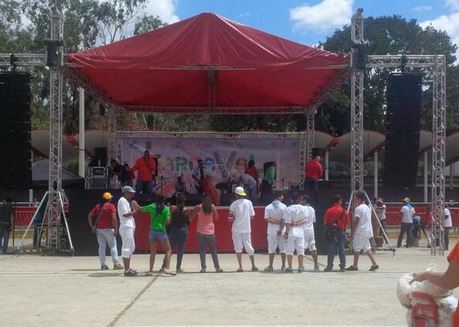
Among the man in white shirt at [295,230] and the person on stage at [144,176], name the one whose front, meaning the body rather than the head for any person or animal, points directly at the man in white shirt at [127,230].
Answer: the person on stage

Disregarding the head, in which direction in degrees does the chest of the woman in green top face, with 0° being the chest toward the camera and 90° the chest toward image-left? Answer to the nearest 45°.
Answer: approximately 180°

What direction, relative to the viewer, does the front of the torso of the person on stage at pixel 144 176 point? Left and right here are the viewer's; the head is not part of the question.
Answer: facing the viewer

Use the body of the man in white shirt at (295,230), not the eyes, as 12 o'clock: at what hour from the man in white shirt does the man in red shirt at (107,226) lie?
The man in red shirt is roughly at 9 o'clock from the man in white shirt.

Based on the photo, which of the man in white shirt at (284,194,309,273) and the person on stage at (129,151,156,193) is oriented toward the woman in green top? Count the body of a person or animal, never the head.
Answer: the person on stage

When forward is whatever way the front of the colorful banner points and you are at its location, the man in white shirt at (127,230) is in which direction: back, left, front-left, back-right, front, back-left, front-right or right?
front

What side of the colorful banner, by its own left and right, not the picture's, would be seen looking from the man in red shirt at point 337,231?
front

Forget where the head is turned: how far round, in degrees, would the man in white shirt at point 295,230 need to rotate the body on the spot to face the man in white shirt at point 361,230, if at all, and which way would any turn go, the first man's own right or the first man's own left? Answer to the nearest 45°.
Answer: approximately 90° to the first man's own right

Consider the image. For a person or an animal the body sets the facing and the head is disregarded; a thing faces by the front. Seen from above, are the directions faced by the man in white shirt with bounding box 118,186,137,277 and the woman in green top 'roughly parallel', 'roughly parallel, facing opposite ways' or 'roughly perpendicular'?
roughly perpendicular

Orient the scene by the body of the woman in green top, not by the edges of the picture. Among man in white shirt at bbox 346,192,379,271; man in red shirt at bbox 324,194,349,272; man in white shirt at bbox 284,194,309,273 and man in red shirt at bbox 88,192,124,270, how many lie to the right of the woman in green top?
3

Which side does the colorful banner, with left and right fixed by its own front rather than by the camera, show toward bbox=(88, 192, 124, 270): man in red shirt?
front

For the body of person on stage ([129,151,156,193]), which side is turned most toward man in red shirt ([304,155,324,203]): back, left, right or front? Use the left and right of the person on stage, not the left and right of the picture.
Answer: left

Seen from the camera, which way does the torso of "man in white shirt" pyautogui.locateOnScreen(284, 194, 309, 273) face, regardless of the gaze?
away from the camera
